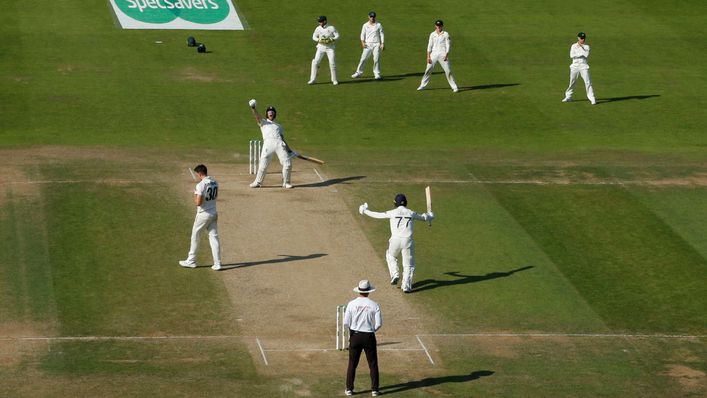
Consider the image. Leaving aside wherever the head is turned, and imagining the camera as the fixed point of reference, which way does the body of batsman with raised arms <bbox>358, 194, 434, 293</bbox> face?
away from the camera

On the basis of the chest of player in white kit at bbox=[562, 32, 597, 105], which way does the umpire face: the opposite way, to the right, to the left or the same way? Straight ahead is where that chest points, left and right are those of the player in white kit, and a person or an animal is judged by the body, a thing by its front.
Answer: the opposite way

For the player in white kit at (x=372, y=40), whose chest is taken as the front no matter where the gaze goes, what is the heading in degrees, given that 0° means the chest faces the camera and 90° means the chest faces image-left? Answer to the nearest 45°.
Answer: approximately 0°

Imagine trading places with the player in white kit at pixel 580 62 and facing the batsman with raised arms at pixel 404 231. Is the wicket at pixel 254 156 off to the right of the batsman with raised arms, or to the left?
right

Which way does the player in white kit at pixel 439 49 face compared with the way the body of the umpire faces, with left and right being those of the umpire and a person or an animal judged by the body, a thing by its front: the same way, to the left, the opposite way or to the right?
the opposite way

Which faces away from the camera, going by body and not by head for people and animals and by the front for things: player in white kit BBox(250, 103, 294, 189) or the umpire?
the umpire

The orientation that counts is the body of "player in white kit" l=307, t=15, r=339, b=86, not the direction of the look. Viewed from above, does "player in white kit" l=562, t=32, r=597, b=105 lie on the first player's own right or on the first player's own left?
on the first player's own left

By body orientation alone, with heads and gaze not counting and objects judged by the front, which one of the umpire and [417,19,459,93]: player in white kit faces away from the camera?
the umpire

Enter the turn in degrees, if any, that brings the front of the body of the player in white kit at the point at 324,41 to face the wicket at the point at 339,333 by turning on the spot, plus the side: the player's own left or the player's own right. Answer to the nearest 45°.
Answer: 0° — they already face it

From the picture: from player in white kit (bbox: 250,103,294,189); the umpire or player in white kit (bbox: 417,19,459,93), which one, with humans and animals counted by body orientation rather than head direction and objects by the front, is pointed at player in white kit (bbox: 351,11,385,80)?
the umpire

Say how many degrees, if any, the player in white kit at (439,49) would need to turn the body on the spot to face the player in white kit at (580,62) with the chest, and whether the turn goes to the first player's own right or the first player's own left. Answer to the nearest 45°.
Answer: approximately 90° to the first player's own left
